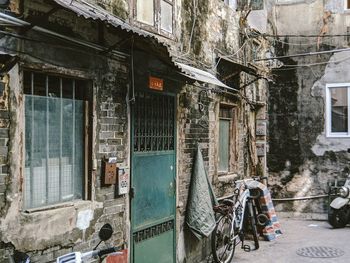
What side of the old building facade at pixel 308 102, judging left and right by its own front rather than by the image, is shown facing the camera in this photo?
front

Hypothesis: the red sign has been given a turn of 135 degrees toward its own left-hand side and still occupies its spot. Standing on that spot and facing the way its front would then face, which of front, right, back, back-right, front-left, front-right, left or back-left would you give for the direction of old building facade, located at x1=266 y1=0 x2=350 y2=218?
front-right

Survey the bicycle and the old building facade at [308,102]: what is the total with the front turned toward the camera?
1

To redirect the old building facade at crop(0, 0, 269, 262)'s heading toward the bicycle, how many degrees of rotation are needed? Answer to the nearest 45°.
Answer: approximately 90° to its left

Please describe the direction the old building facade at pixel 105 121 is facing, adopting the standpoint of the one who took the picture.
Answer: facing the viewer and to the right of the viewer

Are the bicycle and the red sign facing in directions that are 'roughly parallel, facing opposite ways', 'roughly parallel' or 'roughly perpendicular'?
roughly perpendicular
